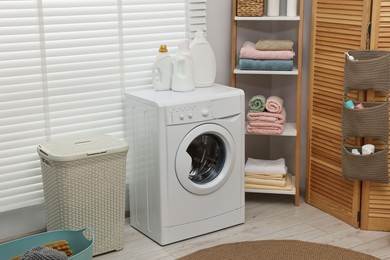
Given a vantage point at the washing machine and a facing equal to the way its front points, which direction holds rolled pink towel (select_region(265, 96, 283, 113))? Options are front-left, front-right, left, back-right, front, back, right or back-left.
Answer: left

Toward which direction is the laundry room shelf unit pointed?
toward the camera

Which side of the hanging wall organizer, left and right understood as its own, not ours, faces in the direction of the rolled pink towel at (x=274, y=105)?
right

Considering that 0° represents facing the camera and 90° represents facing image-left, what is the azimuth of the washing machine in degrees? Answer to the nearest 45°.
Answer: approximately 315°

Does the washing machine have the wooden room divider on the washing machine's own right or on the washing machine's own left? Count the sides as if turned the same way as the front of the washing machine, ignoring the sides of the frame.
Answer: on the washing machine's own left

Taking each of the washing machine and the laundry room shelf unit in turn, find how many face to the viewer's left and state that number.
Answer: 0

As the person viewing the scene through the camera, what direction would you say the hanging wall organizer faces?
facing the viewer and to the left of the viewer

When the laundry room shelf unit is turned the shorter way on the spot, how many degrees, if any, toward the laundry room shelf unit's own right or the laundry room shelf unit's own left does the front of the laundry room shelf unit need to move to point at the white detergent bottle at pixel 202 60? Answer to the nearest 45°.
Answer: approximately 45° to the laundry room shelf unit's own right

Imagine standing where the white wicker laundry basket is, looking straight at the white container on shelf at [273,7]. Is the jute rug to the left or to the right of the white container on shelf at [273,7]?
right

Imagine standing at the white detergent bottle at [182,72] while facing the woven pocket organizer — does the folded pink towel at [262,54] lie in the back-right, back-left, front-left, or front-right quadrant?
front-left

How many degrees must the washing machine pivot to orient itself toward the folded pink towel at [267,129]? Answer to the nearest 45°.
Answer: approximately 90° to its left

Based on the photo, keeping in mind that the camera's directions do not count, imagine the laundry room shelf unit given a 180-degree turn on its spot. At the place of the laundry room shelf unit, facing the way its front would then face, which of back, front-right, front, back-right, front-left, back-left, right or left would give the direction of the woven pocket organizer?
back-right

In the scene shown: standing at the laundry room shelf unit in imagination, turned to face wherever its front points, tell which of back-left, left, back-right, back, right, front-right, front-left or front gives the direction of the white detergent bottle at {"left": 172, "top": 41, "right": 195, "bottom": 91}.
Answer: front-right

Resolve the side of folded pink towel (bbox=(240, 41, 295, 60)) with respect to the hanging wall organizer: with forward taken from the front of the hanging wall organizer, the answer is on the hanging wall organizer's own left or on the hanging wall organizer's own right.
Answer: on the hanging wall organizer's own right

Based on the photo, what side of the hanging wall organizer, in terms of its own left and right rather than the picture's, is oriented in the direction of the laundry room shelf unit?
right
